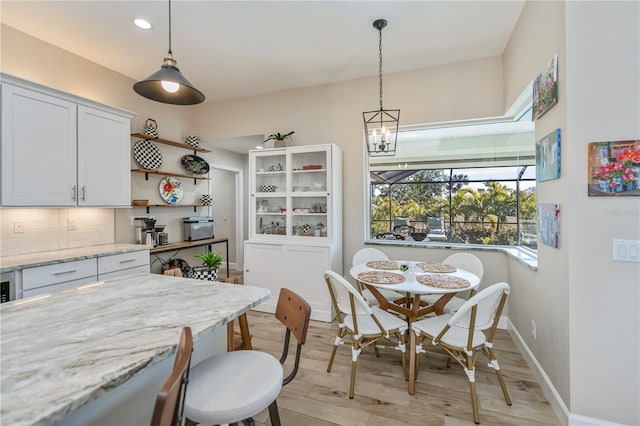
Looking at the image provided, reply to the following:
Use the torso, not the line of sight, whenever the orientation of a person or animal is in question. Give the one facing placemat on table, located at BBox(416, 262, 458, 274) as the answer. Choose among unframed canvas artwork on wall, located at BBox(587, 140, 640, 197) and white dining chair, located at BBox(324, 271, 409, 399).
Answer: the white dining chair

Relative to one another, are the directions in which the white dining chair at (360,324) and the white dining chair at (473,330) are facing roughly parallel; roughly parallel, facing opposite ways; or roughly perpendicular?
roughly perpendicular

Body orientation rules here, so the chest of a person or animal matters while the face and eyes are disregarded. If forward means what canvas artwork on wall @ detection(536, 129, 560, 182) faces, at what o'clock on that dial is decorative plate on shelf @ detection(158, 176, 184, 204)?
The decorative plate on shelf is roughly at 1 o'clock from the canvas artwork on wall.

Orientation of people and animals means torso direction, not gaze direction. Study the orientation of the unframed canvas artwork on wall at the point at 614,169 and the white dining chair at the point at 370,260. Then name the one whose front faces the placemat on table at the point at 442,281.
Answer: the white dining chair

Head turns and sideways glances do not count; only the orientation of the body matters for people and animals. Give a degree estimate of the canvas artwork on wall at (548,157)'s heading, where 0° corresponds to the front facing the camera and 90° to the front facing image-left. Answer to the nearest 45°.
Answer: approximately 45°
